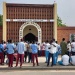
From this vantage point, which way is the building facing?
toward the camera
